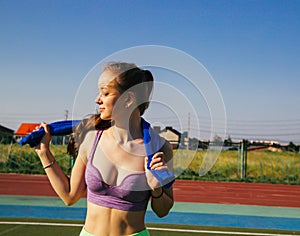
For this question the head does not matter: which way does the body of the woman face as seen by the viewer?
toward the camera

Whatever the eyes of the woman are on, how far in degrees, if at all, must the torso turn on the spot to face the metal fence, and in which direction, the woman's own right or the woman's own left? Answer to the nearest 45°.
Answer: approximately 180°

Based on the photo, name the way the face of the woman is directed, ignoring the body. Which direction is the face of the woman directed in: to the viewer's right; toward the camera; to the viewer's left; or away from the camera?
to the viewer's left

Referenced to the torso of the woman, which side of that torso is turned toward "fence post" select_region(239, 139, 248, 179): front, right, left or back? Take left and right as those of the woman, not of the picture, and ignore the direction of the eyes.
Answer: back
